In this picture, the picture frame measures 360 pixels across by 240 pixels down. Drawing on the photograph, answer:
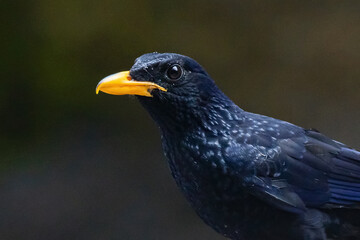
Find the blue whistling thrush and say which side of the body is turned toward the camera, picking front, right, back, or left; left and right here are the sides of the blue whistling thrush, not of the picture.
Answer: left
